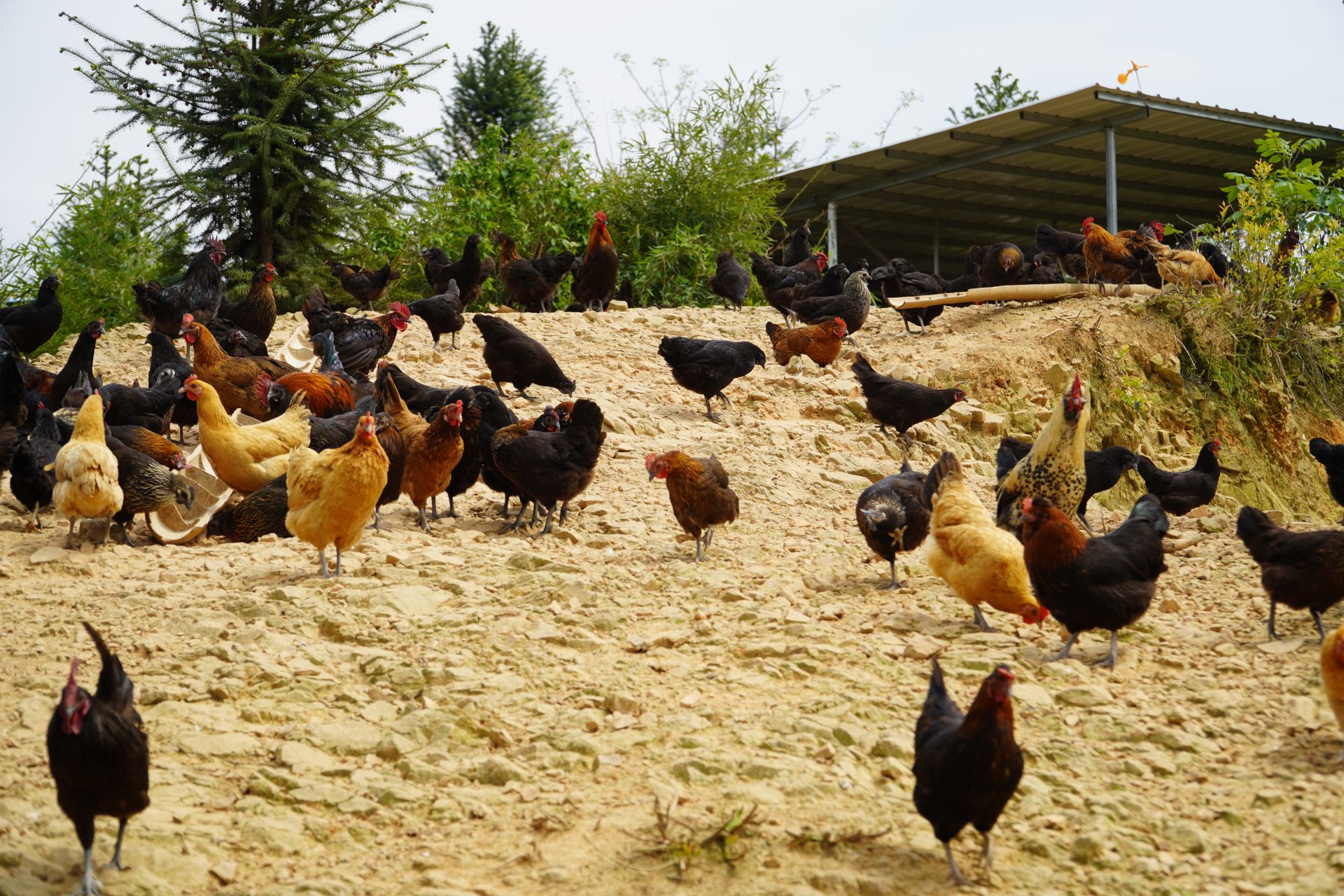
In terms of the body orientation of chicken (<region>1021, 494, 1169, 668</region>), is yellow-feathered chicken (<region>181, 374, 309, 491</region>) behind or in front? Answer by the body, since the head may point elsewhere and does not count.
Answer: in front

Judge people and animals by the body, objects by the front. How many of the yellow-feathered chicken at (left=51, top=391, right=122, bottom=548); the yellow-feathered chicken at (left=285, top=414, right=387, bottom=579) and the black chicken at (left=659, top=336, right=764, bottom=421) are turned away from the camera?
1

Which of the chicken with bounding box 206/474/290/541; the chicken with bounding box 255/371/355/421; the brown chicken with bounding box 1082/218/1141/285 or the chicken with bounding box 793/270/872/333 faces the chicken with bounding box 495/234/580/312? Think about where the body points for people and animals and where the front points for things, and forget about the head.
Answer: the brown chicken

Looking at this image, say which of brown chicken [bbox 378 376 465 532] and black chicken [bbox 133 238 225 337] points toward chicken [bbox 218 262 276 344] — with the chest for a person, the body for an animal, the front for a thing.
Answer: the black chicken

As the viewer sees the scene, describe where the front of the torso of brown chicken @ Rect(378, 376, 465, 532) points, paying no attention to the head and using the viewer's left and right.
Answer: facing the viewer and to the right of the viewer

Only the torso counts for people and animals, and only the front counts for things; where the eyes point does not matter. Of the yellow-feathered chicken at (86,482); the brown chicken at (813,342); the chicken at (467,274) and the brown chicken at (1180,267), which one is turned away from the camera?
the yellow-feathered chicken

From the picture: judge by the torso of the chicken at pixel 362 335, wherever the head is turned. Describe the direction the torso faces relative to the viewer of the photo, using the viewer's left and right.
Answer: facing to the right of the viewer

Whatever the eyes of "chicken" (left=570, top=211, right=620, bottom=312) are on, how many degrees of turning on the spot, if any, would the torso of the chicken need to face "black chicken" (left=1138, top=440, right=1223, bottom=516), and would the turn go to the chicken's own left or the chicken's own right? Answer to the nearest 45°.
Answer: approximately 45° to the chicken's own left

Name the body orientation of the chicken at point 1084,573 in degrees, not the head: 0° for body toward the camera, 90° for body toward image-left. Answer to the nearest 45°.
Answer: approximately 90°

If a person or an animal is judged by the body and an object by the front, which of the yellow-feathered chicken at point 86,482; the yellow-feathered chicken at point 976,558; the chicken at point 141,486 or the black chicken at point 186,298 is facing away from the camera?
the yellow-feathered chicken at point 86,482

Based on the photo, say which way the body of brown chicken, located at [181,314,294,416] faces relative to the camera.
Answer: to the viewer's left

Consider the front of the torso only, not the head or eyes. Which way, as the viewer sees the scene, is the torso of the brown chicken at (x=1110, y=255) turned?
to the viewer's left

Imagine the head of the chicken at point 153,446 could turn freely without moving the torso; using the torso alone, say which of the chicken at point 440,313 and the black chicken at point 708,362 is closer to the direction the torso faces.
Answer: the black chicken

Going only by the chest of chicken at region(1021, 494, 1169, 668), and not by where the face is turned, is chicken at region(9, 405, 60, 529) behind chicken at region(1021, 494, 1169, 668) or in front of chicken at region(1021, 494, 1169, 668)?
in front

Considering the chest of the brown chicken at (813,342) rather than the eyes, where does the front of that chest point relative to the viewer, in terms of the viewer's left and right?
facing to the right of the viewer

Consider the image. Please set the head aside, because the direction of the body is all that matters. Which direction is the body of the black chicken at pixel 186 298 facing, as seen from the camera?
to the viewer's right
